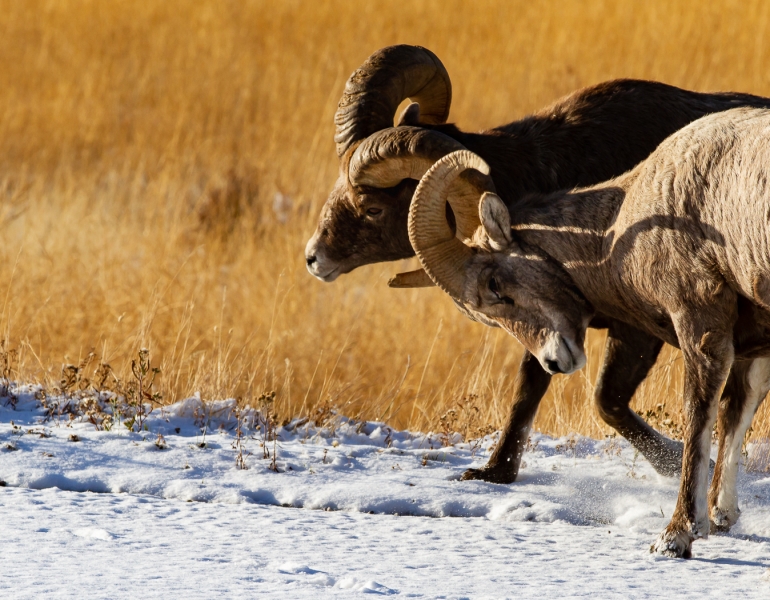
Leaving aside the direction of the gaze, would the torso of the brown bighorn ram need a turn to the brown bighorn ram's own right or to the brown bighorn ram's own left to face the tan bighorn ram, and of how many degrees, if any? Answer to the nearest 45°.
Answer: approximately 135° to the brown bighorn ram's own left

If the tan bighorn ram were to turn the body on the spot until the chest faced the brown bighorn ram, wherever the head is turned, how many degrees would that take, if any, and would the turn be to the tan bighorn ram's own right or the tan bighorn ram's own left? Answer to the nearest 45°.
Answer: approximately 45° to the tan bighorn ram's own right

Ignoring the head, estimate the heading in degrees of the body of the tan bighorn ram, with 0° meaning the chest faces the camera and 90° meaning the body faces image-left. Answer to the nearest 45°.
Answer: approximately 90°

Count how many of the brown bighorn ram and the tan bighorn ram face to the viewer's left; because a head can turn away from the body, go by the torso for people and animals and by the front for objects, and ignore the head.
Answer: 2

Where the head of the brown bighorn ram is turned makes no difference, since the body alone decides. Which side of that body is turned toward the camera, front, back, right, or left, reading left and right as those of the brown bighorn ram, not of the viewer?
left
